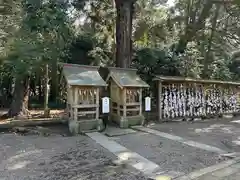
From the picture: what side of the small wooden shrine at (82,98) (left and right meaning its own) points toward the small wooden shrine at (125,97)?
left

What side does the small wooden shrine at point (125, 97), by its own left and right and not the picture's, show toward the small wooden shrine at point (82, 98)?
right

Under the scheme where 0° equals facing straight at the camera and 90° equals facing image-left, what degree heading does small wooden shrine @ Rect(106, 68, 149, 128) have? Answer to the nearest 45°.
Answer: approximately 315°

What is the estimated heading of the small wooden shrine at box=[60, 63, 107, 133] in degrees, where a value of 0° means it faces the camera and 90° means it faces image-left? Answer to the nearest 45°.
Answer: approximately 315°
